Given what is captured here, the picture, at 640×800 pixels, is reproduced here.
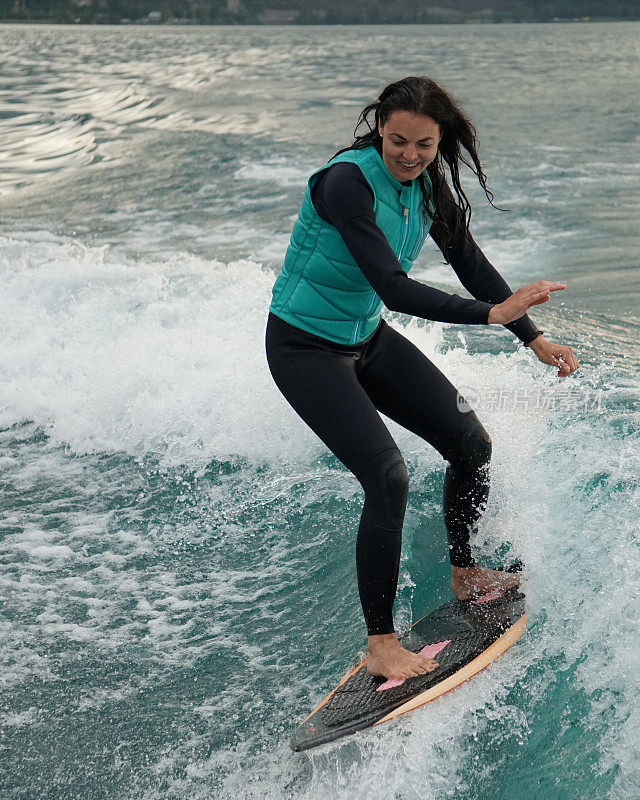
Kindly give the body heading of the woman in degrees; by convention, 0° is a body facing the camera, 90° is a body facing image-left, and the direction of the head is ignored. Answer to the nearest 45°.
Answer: approximately 315°

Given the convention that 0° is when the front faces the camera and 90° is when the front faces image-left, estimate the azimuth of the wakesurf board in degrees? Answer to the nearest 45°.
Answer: approximately 45°
